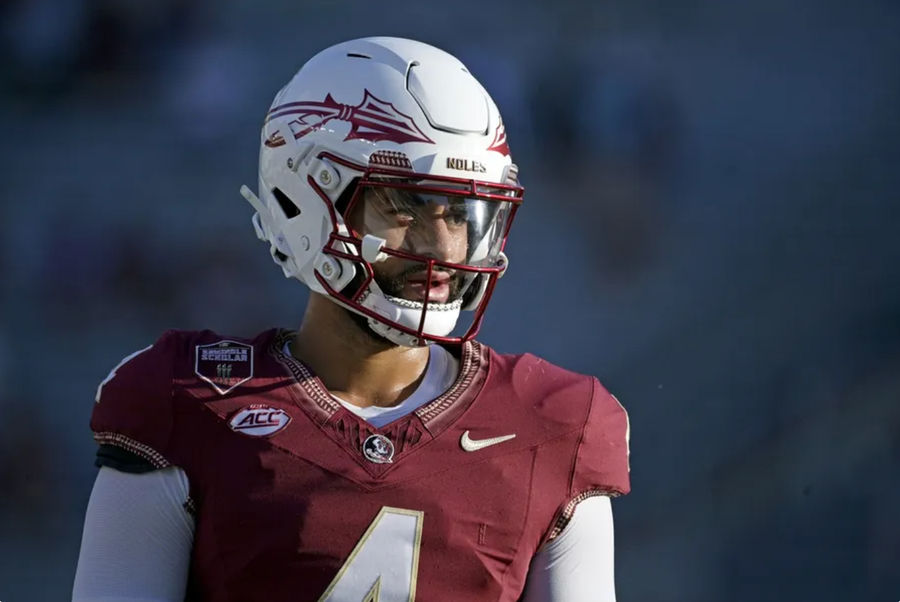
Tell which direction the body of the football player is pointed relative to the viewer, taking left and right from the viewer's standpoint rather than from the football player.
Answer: facing the viewer

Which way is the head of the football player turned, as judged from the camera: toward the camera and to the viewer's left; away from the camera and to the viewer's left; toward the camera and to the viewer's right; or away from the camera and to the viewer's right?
toward the camera and to the viewer's right
